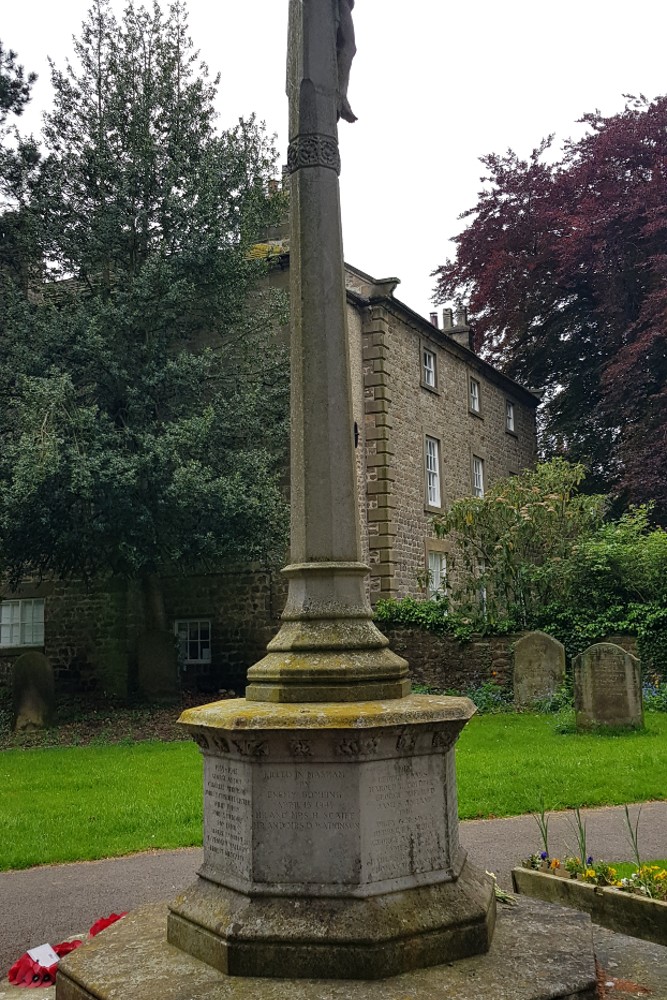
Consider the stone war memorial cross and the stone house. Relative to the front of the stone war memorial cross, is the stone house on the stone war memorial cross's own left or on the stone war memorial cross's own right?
on the stone war memorial cross's own left

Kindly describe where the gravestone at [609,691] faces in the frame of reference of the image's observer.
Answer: facing the viewer

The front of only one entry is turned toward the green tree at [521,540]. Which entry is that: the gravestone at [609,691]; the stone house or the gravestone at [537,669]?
the stone house

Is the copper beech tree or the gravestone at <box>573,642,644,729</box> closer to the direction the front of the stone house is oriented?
the gravestone

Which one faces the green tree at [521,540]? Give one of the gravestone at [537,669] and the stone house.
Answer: the stone house

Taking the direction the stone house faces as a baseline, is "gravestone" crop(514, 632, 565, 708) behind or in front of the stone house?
in front

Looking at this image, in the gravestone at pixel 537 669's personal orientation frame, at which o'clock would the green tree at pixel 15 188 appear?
The green tree is roughly at 3 o'clock from the gravestone.

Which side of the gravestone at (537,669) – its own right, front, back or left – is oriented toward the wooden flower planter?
front

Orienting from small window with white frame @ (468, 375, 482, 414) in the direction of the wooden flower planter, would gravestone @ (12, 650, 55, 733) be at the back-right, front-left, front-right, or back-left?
front-right

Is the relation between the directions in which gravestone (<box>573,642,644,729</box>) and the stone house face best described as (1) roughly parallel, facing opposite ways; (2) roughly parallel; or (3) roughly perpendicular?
roughly perpendicular

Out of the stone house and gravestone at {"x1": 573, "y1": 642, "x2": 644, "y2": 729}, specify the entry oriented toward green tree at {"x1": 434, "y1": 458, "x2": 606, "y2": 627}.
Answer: the stone house

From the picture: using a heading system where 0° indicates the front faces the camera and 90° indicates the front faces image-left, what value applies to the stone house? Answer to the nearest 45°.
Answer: approximately 315°

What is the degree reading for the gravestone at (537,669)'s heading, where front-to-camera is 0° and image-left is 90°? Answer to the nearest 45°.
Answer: approximately 0°

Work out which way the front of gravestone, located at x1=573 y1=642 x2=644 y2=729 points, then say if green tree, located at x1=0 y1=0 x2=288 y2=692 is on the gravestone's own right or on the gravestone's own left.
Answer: on the gravestone's own right

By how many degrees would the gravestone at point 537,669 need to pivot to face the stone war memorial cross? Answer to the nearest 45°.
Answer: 0° — it already faces it

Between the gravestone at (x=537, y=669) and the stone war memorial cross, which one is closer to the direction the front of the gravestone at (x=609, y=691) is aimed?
the stone war memorial cross

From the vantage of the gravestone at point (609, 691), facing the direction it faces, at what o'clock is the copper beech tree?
The copper beech tree is roughly at 6 o'clock from the gravestone.
